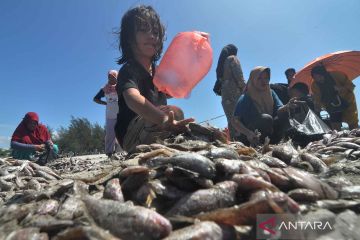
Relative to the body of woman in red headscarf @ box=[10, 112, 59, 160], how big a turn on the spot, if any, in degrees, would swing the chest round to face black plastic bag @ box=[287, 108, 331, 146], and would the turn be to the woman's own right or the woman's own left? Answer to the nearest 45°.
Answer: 0° — they already face it

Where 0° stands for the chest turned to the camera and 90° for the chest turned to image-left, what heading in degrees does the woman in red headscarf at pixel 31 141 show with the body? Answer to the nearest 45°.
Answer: approximately 315°
